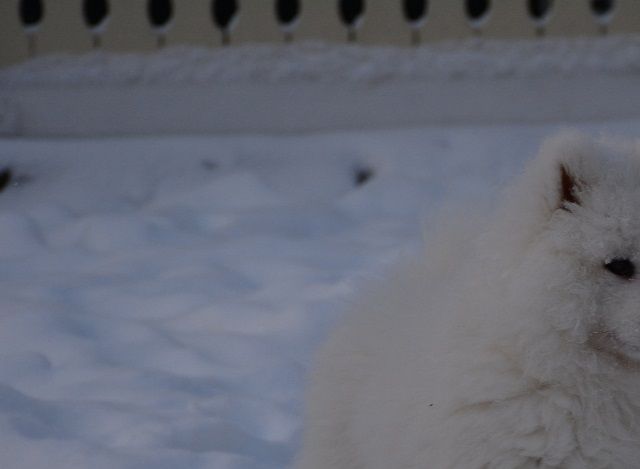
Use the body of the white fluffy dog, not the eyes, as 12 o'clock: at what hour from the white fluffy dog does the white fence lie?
The white fence is roughly at 7 o'clock from the white fluffy dog.
